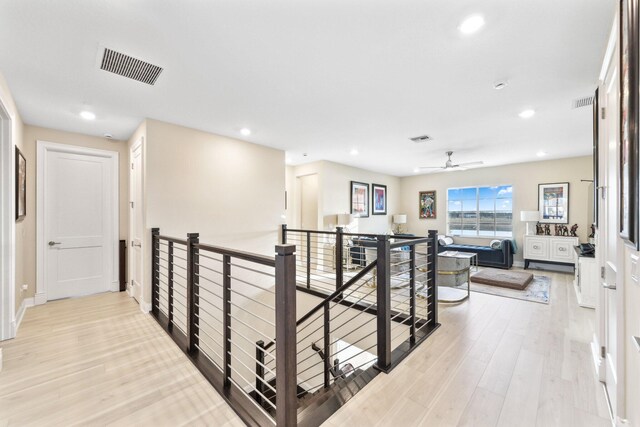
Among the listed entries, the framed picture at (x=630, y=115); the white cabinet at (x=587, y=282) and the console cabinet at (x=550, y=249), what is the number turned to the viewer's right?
0

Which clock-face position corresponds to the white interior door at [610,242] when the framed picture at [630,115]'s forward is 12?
The white interior door is roughly at 3 o'clock from the framed picture.

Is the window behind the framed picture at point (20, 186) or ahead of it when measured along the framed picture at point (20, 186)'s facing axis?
ahead

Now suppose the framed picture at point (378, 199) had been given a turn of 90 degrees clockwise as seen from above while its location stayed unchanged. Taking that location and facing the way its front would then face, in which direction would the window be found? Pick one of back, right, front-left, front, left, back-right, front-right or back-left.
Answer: back-left

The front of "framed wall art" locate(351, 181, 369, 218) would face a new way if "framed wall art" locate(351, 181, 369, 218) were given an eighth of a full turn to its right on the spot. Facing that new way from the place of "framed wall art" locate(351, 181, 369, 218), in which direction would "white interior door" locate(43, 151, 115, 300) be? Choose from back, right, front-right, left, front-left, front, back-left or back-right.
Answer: front-right

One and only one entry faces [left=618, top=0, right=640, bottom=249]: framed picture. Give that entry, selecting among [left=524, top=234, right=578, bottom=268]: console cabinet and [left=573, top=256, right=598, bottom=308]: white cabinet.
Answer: the console cabinet

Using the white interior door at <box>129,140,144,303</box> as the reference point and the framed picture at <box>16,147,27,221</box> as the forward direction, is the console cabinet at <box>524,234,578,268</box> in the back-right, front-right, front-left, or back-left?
back-left

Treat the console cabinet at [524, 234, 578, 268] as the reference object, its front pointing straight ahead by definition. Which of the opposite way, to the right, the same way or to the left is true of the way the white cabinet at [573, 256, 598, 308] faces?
to the right

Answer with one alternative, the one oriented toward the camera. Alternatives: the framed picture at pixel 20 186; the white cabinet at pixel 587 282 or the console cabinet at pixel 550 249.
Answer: the console cabinet

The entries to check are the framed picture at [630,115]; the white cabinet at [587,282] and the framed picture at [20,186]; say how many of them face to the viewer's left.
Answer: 2

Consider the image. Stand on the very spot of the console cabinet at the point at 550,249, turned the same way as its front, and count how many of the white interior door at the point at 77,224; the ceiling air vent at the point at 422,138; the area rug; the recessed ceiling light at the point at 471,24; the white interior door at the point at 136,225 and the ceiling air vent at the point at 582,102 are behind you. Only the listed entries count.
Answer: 0

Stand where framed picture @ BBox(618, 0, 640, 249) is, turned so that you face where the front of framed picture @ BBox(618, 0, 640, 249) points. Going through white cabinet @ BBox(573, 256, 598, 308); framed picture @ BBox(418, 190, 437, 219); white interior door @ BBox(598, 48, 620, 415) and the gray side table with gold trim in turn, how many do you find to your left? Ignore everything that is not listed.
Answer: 0

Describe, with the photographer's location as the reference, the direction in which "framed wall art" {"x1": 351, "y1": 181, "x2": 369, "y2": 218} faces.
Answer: facing the viewer and to the right of the viewer

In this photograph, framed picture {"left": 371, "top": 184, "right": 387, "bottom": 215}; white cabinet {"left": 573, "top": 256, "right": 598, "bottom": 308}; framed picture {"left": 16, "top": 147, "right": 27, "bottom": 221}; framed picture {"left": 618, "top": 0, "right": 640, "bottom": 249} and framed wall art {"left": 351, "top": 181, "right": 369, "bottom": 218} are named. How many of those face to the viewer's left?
2

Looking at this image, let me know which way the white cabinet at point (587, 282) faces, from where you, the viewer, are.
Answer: facing to the left of the viewer

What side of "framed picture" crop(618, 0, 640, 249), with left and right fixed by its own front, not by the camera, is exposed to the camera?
left

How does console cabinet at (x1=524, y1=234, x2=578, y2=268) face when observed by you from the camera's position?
facing the viewer
